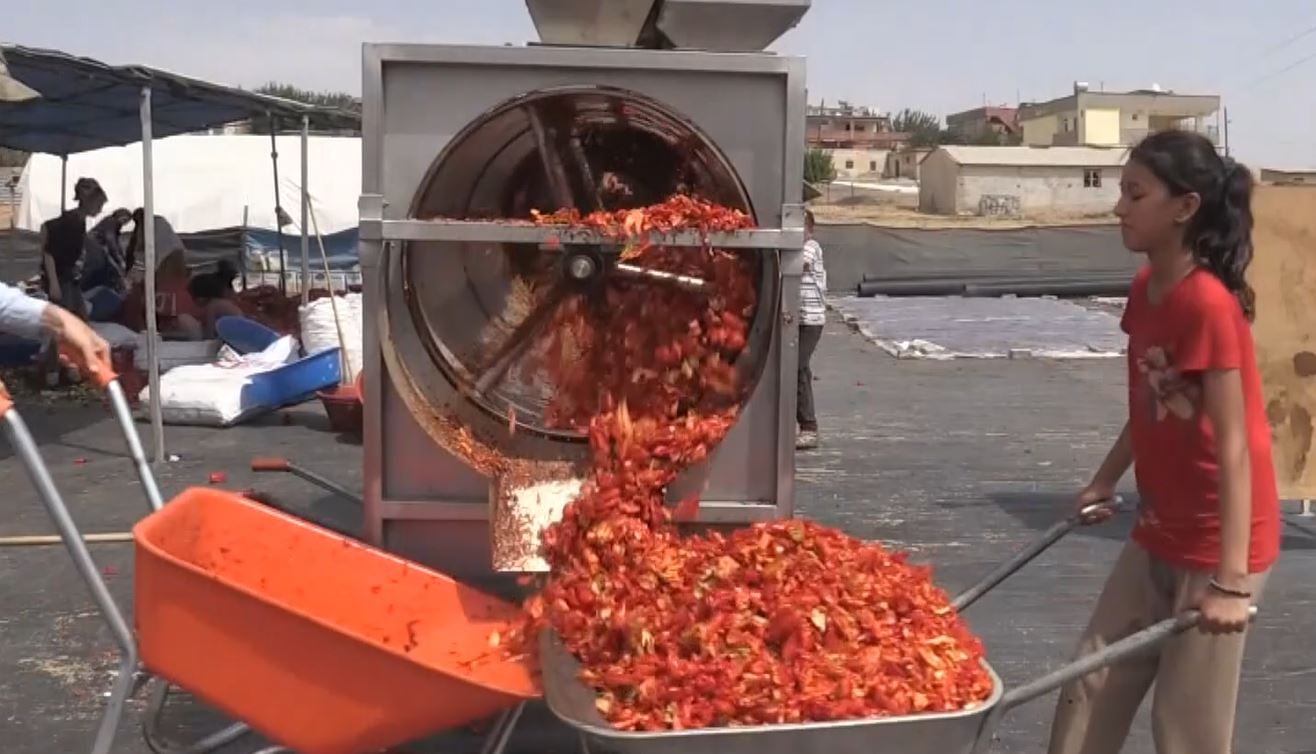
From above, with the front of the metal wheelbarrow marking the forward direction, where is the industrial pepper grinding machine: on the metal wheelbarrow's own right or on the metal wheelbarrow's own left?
on the metal wheelbarrow's own right

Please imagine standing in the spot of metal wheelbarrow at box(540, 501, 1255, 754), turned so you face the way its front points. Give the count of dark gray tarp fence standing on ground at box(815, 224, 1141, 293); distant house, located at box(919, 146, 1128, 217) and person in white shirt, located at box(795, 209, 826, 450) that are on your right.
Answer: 3

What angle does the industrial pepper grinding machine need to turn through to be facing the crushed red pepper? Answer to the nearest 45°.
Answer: approximately 45° to its left

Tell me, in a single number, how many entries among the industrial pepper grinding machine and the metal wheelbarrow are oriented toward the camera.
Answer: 1

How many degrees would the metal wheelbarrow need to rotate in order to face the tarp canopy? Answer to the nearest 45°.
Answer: approximately 45° to its right

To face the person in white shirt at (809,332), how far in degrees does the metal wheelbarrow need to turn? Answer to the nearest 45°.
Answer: approximately 90° to its right

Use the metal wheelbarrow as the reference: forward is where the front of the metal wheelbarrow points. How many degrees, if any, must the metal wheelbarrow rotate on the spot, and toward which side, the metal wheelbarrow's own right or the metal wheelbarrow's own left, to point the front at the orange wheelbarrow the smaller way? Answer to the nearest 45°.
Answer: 0° — it already faces it

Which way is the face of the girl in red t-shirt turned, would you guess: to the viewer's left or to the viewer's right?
to the viewer's left

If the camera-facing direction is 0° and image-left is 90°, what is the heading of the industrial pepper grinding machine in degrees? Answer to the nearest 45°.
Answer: approximately 0°

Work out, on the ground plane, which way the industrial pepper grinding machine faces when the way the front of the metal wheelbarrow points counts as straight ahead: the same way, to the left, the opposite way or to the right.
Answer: to the left

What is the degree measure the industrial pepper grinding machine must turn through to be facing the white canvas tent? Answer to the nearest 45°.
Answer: approximately 180°

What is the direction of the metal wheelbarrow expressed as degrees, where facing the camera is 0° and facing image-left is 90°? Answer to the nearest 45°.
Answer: approximately 90°
